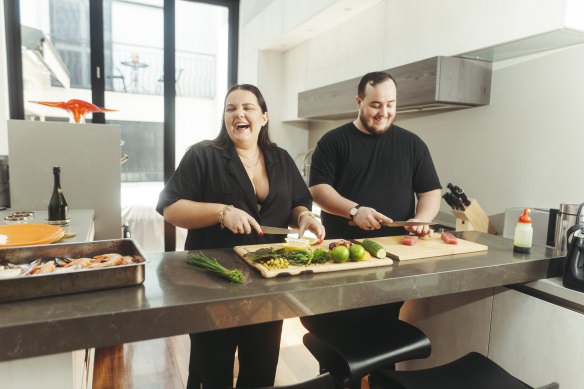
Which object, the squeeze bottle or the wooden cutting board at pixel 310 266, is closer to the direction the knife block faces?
the wooden cutting board

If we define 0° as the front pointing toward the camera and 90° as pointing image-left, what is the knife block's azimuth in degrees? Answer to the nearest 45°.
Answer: approximately 90°

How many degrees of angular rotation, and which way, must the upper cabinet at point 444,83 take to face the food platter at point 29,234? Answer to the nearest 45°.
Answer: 0° — it already faces it

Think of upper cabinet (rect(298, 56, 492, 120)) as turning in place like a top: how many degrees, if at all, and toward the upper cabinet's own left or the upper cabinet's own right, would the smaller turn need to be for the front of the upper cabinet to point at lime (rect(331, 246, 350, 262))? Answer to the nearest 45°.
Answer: approximately 45° to the upper cabinet's own left

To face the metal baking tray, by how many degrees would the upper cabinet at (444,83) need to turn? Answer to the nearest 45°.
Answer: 0° — it already faces it

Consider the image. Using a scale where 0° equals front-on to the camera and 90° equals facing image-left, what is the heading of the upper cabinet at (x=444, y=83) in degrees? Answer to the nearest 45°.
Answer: approximately 45°

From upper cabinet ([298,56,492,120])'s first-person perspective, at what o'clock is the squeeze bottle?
The squeeze bottle is roughly at 10 o'clock from the upper cabinet.

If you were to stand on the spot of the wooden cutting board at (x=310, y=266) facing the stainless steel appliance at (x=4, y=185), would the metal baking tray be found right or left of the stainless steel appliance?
left

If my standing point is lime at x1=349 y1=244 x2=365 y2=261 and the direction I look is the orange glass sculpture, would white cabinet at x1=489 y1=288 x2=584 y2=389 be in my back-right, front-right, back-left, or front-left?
back-right
